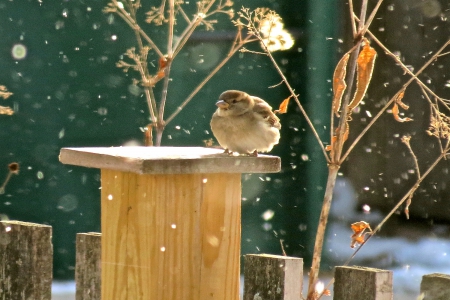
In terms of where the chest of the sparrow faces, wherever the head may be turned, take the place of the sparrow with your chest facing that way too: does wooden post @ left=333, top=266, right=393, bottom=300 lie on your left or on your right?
on your left

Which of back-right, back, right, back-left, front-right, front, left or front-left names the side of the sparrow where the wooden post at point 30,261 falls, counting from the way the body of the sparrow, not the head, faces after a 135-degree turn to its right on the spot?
back-left

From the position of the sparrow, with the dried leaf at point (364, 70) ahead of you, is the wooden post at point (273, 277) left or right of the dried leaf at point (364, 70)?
right

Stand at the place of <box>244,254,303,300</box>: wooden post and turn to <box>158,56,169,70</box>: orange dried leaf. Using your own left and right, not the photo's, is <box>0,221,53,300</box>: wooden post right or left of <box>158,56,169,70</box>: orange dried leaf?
left

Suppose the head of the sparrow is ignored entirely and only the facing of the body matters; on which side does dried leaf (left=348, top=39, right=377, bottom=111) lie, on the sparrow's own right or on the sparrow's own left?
on the sparrow's own left

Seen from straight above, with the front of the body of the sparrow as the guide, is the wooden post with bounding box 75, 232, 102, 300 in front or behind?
in front

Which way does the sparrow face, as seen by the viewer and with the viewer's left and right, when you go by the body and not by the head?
facing the viewer and to the left of the viewer
